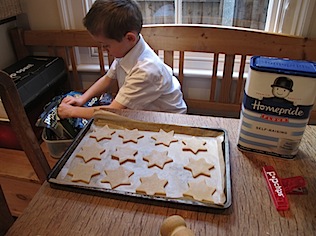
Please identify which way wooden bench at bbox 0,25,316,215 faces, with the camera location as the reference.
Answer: facing the viewer

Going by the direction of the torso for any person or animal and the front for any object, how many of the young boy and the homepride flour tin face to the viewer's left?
1

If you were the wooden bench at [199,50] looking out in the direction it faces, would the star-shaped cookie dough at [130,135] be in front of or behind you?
in front

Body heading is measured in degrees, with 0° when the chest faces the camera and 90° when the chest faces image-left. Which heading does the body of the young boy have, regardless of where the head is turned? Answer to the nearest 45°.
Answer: approximately 90°

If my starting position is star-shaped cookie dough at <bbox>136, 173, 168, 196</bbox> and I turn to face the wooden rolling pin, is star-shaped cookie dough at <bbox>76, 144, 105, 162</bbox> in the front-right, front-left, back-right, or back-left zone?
back-right

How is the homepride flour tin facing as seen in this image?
toward the camera

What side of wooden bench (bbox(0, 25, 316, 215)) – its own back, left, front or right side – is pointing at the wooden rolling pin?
front
